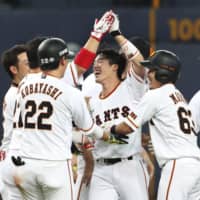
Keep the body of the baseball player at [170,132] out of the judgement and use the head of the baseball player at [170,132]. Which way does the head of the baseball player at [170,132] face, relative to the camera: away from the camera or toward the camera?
away from the camera

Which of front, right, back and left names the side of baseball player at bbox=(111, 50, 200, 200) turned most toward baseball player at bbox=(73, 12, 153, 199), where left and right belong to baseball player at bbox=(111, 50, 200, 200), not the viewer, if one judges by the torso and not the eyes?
front

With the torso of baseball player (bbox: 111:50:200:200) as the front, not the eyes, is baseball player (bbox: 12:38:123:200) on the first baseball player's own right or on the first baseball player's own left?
on the first baseball player's own left

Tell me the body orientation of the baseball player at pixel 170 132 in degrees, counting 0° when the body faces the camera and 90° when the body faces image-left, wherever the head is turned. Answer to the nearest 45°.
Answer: approximately 135°
